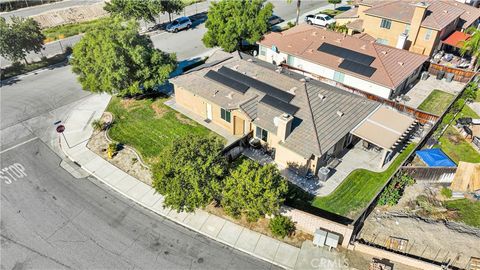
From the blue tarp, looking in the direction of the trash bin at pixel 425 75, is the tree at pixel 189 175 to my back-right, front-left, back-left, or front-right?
back-left

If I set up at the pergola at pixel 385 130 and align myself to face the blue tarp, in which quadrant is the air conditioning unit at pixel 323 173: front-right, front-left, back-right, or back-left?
back-right

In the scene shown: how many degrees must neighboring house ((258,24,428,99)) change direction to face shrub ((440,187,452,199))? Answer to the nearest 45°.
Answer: approximately 180°

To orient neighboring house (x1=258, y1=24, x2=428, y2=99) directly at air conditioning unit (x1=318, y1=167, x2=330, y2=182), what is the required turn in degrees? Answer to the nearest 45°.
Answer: approximately 135° to its left

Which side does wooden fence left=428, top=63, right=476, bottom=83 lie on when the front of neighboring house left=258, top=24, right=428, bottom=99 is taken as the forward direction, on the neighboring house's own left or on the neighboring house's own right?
on the neighboring house's own right

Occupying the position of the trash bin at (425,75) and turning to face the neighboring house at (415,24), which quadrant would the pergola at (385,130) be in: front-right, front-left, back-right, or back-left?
back-left

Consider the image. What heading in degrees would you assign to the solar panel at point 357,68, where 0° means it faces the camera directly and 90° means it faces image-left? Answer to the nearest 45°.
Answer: approximately 45°

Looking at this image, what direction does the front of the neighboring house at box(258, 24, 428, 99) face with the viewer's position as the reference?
facing away from the viewer and to the left of the viewer

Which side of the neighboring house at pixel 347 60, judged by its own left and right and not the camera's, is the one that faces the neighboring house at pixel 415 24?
right

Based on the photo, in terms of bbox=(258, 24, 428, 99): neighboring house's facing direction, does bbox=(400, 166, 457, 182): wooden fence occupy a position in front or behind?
behind
